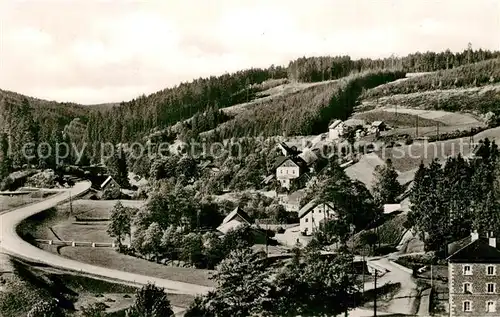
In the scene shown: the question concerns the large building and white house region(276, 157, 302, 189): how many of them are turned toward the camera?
2

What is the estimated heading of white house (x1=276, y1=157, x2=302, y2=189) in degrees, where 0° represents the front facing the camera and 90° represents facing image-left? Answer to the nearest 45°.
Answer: approximately 0°

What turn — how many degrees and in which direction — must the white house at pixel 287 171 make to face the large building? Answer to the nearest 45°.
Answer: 0° — it already faces it

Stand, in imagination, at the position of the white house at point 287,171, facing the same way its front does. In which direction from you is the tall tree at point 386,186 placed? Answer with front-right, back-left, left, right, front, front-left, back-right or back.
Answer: left

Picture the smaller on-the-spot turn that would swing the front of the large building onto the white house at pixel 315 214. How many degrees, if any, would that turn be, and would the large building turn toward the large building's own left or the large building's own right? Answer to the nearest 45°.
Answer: approximately 90° to the large building's own right

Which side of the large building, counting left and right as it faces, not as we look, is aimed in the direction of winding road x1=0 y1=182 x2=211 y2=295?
right
